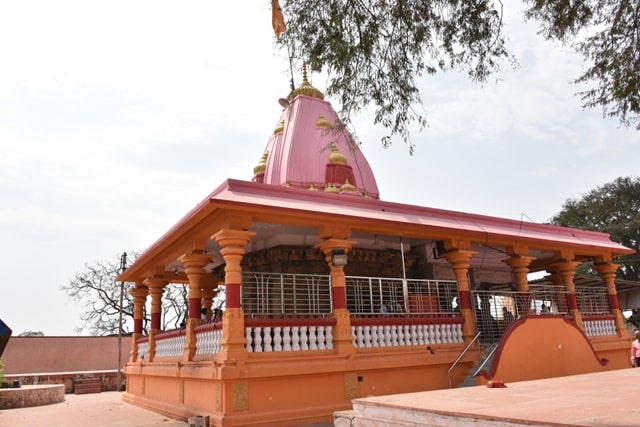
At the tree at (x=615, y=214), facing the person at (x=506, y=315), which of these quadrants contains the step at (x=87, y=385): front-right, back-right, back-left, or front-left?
front-right

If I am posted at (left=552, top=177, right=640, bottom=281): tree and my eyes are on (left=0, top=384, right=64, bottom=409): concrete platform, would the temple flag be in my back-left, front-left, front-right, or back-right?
front-left

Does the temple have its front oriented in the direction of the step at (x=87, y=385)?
no

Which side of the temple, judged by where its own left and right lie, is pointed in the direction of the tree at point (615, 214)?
left
